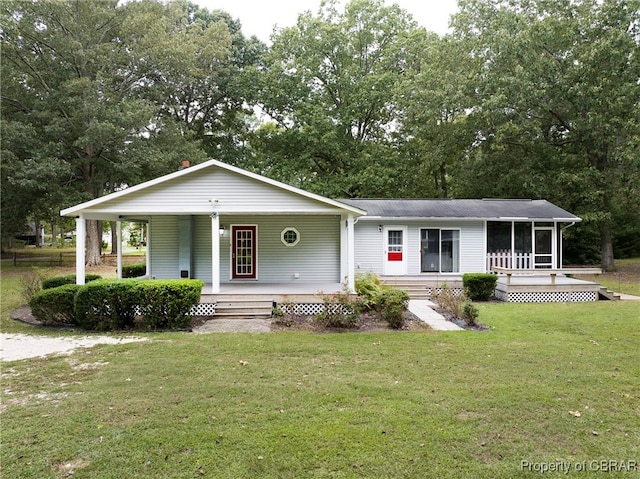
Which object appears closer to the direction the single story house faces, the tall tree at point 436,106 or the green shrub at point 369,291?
the green shrub

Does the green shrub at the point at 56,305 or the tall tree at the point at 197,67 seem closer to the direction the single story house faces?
the green shrub

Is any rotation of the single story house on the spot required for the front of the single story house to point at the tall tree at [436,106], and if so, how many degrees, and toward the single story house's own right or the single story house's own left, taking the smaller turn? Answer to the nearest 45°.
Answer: approximately 135° to the single story house's own left

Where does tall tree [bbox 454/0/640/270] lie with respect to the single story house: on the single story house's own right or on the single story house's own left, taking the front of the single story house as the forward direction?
on the single story house's own left

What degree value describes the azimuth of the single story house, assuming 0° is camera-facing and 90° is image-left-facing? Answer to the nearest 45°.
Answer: approximately 0°

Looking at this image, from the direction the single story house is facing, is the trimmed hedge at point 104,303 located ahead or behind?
ahead

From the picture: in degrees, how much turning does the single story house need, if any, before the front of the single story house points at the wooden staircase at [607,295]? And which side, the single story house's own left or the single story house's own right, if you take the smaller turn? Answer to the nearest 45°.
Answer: approximately 90° to the single story house's own left

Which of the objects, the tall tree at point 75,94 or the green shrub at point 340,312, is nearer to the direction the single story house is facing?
the green shrub

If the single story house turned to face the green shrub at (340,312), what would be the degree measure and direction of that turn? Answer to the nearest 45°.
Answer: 0° — it already faces it
